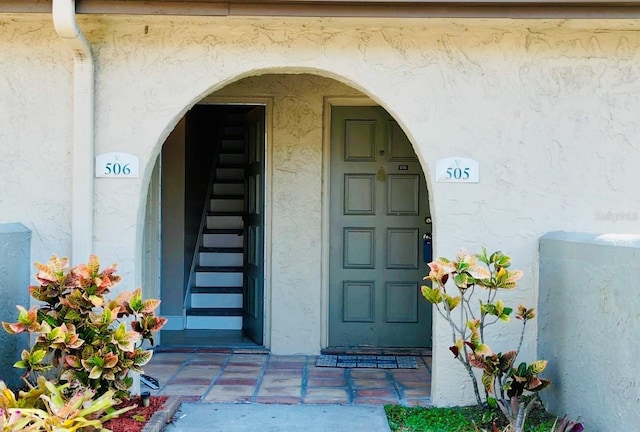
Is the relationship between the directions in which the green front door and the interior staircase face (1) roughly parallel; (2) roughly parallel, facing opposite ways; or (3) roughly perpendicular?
roughly parallel

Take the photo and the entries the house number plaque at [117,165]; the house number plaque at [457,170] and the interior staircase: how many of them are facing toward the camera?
3

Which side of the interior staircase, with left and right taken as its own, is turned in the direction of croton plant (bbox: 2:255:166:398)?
front

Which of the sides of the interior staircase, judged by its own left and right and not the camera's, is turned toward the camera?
front

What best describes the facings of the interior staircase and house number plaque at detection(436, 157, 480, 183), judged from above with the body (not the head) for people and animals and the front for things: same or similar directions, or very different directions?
same or similar directions

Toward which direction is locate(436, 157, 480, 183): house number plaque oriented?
toward the camera

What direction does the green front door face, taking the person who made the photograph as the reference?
facing the viewer

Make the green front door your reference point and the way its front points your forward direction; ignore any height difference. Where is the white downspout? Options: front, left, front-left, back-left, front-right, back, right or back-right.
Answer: front-right

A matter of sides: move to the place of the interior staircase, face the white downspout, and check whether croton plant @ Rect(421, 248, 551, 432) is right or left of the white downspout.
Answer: left

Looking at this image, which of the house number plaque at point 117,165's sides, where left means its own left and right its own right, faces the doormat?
left

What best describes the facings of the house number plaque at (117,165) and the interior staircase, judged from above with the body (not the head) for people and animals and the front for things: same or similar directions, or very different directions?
same or similar directions

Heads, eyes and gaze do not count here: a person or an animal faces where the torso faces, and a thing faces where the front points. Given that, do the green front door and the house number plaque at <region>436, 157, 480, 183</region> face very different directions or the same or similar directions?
same or similar directions

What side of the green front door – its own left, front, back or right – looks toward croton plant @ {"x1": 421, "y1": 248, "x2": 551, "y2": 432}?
front

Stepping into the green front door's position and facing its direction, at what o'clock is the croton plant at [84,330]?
The croton plant is roughly at 1 o'clock from the green front door.
